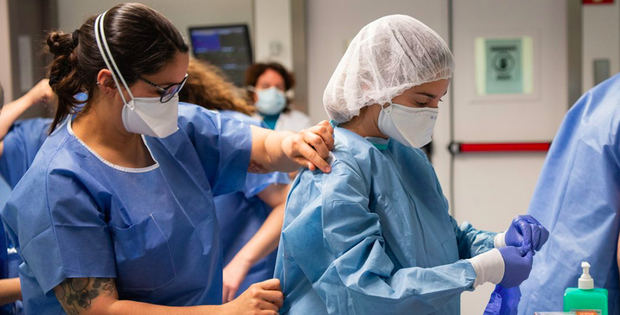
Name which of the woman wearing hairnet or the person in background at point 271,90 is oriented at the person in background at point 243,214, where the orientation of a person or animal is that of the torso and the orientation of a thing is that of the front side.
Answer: the person in background at point 271,90

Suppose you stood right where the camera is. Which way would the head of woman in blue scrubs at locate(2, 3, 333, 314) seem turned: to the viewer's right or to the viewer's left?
to the viewer's right

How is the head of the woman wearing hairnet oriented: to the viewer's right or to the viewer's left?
to the viewer's right

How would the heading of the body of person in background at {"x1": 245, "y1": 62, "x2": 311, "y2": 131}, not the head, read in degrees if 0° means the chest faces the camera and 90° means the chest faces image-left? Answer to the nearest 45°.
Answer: approximately 0°

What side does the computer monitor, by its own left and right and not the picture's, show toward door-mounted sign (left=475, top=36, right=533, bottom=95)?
left

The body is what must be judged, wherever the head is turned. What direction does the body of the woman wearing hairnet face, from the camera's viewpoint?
to the viewer's right

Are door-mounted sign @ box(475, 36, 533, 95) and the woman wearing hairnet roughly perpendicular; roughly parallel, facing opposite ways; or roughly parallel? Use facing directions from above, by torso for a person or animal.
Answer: roughly perpendicular

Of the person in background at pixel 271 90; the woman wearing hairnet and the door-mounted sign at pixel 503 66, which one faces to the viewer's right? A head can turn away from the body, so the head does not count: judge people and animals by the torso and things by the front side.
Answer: the woman wearing hairnet
